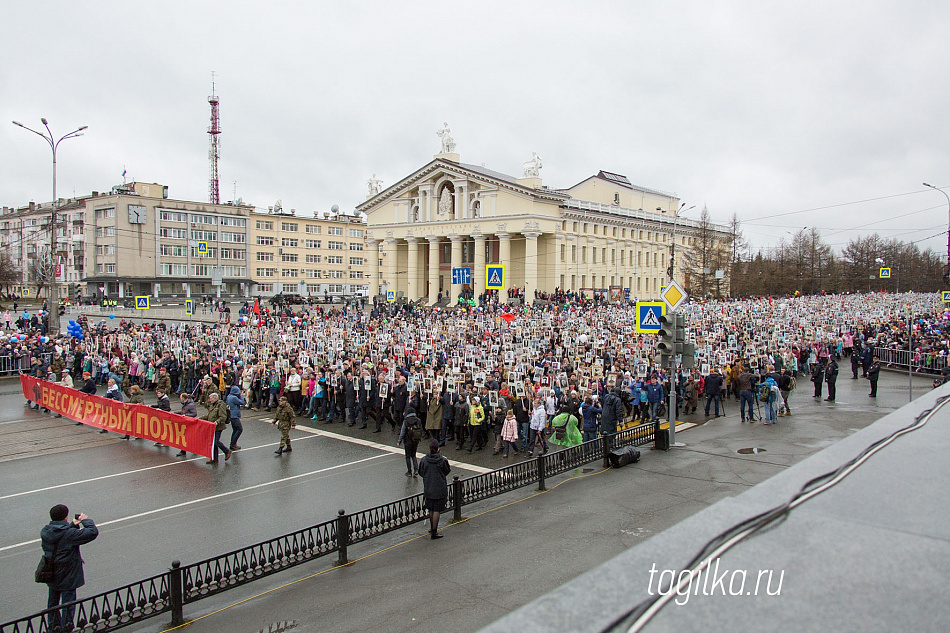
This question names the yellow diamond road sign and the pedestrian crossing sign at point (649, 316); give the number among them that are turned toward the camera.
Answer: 2

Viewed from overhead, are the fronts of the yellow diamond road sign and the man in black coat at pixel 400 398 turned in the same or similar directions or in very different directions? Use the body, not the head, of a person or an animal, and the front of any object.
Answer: same or similar directions

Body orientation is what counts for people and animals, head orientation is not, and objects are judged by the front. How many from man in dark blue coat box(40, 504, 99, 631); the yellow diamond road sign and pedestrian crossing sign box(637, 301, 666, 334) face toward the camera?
2

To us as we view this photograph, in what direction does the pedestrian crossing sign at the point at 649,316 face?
facing the viewer

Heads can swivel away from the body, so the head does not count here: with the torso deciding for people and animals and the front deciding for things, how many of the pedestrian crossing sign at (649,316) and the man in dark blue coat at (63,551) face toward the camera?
1

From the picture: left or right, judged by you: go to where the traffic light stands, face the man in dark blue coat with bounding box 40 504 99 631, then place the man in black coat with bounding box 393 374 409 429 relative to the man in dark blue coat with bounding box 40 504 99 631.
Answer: right

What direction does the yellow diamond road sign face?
toward the camera

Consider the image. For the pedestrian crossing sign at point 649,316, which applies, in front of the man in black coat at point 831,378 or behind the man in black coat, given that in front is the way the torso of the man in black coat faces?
in front

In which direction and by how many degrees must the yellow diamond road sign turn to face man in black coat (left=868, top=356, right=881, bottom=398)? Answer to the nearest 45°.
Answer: approximately 135° to its left

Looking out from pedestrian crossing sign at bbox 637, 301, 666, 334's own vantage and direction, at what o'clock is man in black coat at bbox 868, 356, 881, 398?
The man in black coat is roughly at 8 o'clock from the pedestrian crossing sign.

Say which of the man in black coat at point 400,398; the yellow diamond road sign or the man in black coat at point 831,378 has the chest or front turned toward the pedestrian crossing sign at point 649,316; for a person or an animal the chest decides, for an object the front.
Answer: the man in black coat at point 831,378

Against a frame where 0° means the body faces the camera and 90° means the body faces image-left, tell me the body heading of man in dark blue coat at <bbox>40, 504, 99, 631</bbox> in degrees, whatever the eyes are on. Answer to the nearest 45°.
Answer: approximately 225°

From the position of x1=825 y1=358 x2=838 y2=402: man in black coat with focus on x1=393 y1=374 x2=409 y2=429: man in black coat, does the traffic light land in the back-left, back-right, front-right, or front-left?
front-left

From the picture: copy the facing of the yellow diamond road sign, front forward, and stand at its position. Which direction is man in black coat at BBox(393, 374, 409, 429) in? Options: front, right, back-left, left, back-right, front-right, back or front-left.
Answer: right

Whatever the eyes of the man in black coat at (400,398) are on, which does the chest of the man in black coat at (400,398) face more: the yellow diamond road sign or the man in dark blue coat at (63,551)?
the man in dark blue coat

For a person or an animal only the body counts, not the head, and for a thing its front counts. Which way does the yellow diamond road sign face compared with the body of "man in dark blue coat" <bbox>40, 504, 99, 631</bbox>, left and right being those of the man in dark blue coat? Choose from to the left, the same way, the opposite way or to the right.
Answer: the opposite way

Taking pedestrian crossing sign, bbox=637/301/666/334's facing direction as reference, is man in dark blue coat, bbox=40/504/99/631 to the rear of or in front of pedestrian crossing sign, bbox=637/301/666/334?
in front

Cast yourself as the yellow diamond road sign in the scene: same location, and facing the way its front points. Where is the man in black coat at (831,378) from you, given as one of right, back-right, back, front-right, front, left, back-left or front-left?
back-left
